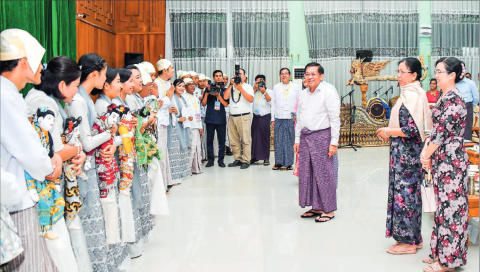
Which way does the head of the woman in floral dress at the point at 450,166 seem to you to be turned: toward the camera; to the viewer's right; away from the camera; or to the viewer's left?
to the viewer's left

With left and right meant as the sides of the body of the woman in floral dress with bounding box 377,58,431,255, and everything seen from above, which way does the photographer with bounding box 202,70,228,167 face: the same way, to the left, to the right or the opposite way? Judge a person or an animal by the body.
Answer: to the left

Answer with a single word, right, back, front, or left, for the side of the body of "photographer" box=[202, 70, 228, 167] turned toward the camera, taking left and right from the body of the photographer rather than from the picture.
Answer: front

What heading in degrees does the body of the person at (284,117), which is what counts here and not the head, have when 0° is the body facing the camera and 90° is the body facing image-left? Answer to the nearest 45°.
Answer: approximately 0°

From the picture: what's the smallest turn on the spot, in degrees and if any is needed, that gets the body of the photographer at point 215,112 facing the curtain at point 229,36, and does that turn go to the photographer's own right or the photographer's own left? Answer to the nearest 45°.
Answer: approximately 180°

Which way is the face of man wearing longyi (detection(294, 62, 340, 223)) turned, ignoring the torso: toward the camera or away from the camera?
toward the camera

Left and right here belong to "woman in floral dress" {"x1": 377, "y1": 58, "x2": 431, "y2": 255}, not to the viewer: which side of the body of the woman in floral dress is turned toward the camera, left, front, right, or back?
left

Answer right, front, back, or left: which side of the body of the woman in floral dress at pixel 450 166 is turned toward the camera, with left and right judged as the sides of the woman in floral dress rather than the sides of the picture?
left
